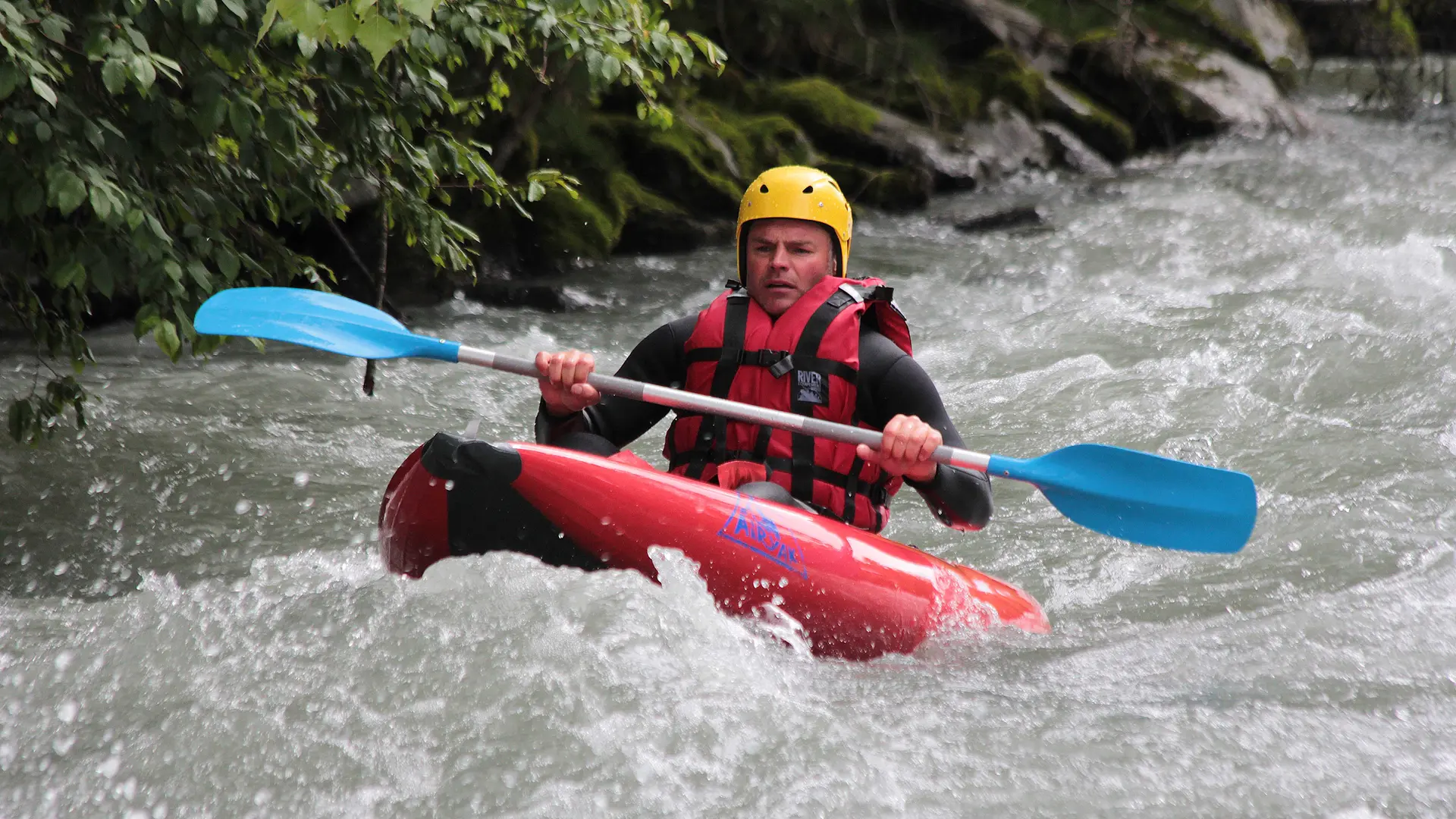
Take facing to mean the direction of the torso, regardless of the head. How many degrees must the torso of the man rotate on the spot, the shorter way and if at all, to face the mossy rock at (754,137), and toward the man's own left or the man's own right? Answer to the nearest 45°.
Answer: approximately 180°

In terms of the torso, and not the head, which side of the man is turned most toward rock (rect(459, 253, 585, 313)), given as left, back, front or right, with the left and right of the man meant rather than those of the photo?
back

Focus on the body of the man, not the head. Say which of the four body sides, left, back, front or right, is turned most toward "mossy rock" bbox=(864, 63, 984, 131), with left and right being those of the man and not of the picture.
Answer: back

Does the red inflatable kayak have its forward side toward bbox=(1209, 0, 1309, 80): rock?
no

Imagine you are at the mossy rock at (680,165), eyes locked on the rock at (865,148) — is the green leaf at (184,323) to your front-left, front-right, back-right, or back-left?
back-right

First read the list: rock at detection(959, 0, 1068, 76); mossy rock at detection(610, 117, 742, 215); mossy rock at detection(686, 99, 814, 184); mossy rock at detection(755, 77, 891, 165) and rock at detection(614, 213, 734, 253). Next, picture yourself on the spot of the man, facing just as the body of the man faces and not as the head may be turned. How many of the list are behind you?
5

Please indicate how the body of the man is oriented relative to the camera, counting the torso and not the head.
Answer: toward the camera

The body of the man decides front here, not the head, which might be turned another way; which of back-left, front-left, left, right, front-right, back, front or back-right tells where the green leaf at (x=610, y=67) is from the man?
back-right

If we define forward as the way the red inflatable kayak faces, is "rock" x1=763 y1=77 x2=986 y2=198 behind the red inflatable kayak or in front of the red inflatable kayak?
behind

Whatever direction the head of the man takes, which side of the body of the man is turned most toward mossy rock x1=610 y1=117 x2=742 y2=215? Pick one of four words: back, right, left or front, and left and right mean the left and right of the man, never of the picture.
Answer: back

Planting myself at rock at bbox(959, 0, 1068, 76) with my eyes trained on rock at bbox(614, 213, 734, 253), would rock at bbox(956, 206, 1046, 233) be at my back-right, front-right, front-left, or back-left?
front-left

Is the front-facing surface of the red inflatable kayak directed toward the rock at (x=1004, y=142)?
no

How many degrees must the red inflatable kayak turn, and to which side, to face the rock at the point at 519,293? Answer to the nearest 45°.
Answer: approximately 135° to its right

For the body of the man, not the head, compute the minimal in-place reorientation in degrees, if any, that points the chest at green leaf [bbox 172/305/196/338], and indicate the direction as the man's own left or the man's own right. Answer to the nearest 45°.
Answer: approximately 90° to the man's own right

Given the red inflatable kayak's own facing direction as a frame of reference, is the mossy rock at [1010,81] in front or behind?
behind
